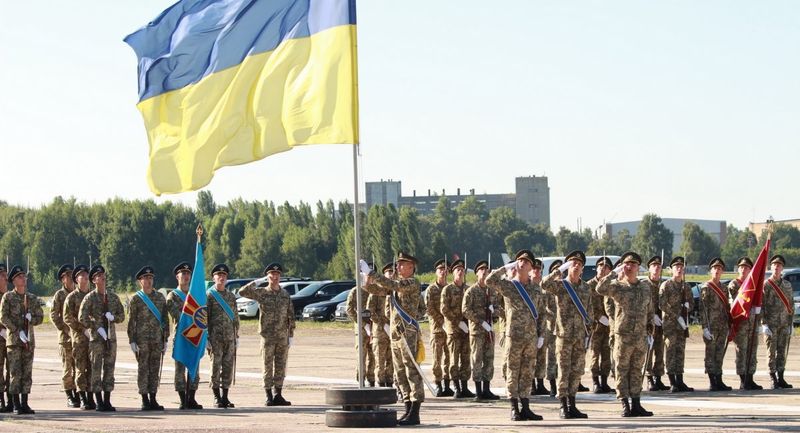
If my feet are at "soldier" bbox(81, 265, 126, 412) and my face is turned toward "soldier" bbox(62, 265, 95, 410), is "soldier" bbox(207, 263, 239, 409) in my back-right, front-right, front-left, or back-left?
back-right

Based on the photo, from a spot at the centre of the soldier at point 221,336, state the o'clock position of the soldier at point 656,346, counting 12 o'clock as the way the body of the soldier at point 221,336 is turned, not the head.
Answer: the soldier at point 656,346 is roughly at 9 o'clock from the soldier at point 221,336.

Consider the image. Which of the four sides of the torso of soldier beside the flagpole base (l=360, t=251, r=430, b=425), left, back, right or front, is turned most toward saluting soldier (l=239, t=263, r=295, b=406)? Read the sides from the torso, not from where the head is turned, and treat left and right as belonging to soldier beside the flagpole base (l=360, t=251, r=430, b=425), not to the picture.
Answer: right

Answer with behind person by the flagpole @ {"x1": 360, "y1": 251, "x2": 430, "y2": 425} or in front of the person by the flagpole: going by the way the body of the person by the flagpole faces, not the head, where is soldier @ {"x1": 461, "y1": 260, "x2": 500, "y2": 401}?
behind

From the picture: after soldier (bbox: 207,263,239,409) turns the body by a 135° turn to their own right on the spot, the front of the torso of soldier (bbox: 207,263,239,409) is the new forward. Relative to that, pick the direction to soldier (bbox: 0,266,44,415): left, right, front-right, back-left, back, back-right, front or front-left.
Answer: front-left

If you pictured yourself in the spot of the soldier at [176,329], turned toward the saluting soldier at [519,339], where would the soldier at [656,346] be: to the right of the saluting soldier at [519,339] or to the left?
left

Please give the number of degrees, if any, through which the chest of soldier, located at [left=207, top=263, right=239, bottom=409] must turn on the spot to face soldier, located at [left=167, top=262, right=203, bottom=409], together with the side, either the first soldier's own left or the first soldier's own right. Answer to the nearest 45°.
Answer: approximately 90° to the first soldier's own right

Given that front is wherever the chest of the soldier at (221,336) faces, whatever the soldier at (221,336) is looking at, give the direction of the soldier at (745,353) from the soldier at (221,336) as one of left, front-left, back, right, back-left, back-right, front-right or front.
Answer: left

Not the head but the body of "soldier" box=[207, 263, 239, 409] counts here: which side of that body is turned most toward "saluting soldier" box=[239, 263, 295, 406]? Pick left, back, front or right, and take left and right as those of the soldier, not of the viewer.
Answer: left
